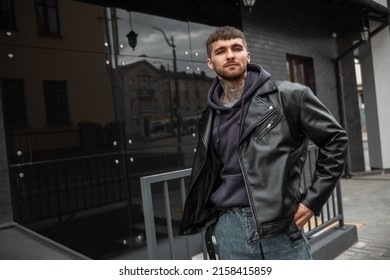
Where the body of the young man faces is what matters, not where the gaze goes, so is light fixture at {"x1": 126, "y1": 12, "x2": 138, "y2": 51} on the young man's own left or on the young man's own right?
on the young man's own right

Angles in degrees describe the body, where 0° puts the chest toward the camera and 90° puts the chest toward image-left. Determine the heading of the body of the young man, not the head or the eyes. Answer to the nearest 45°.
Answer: approximately 45°
